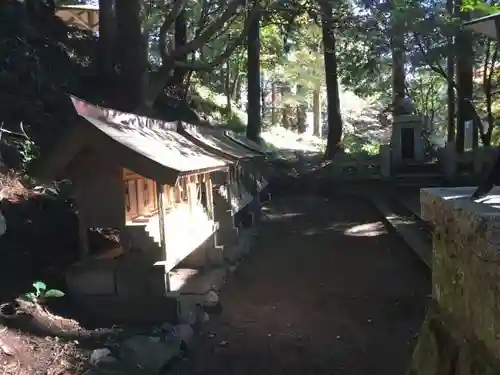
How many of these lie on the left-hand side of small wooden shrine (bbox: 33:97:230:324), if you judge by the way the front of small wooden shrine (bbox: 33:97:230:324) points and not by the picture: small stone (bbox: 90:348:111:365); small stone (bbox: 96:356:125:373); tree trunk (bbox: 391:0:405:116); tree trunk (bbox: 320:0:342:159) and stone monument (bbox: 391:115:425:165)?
3

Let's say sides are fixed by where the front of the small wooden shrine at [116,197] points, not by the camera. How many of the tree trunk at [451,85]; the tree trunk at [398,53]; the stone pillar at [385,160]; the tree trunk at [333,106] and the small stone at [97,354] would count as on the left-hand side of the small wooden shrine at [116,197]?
4

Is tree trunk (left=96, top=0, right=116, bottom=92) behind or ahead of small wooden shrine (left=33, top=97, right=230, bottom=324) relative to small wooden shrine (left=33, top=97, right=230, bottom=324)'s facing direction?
behind

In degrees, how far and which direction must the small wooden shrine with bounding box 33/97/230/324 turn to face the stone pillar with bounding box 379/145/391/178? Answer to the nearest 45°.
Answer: approximately 90° to its left

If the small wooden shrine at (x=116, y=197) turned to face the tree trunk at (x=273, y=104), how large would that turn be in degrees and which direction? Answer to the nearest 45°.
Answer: approximately 135° to its left

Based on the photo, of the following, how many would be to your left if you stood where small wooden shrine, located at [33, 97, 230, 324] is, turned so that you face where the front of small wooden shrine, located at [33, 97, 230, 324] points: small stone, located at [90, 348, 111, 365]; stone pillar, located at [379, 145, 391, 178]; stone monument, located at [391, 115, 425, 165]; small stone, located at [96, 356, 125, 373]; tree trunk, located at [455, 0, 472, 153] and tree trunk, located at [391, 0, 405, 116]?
4

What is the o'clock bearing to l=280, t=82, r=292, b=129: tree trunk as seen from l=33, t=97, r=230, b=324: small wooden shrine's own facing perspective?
The tree trunk is roughly at 8 o'clock from the small wooden shrine.

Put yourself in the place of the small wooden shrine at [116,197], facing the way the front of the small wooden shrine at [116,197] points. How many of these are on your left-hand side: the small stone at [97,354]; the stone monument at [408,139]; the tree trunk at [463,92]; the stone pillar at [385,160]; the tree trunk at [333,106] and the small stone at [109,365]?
4

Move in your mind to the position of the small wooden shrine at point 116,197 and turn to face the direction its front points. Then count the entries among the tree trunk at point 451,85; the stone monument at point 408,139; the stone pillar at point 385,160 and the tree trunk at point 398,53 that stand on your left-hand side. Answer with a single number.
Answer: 4

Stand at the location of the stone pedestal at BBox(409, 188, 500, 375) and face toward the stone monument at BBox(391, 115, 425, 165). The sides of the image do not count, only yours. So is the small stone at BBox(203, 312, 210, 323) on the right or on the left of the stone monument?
left

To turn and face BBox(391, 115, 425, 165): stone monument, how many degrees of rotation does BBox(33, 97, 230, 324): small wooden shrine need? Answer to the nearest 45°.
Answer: approximately 90° to its left

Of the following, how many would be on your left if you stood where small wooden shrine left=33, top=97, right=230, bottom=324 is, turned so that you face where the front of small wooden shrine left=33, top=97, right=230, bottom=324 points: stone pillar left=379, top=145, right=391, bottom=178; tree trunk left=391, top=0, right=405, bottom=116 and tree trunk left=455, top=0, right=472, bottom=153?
3

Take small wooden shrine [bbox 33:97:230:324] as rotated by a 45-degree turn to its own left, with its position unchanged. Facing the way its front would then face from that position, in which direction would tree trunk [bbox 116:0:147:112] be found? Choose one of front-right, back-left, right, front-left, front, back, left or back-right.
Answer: left

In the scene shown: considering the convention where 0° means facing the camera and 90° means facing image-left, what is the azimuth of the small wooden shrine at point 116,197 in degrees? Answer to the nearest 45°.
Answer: approximately 315°

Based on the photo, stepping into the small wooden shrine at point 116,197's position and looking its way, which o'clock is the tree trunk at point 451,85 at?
The tree trunk is roughly at 9 o'clock from the small wooden shrine.

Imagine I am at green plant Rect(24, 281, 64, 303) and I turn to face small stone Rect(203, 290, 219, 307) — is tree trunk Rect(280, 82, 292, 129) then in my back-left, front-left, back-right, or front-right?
front-left

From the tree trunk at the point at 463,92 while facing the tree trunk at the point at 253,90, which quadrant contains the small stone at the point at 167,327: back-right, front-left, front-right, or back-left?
front-left
